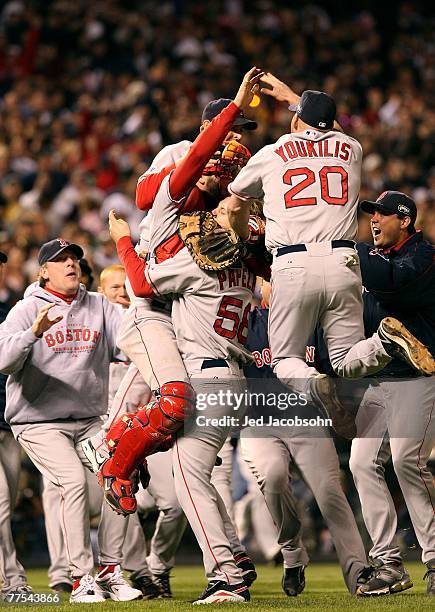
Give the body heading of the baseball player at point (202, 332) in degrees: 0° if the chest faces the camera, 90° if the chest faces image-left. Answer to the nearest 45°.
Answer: approximately 135°

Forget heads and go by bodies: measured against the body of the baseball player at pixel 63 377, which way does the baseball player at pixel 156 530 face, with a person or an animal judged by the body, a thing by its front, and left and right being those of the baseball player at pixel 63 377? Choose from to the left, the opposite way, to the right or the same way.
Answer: the same way

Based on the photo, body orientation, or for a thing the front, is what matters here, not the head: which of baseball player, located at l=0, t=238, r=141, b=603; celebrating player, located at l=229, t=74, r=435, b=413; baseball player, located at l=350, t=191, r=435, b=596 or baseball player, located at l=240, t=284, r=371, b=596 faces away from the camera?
the celebrating player

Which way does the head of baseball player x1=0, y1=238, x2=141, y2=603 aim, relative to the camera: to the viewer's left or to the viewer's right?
to the viewer's right

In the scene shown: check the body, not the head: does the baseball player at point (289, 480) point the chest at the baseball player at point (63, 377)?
no

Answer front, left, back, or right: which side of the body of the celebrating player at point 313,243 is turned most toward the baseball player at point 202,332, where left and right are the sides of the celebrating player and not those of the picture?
left

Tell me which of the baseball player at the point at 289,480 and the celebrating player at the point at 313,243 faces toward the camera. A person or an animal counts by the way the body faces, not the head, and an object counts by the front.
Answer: the baseball player

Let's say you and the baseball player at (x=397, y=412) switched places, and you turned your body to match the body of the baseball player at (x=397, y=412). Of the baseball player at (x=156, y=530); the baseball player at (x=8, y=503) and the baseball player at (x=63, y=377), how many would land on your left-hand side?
0

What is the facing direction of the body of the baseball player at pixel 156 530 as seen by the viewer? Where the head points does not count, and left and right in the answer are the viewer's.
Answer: facing the viewer and to the right of the viewer

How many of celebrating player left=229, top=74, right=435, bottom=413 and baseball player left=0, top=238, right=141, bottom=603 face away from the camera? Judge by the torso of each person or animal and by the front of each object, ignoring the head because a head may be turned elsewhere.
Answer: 1
